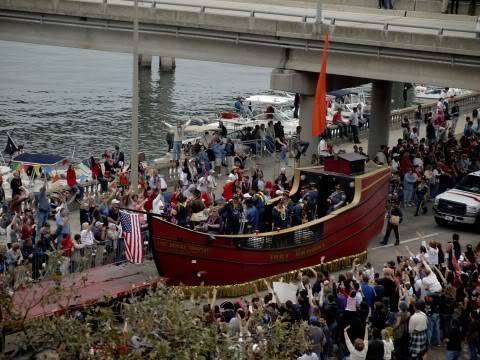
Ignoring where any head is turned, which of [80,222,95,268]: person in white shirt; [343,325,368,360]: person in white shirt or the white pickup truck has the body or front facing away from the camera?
[343,325,368,360]: person in white shirt

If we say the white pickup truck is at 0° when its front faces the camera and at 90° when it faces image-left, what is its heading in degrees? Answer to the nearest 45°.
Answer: approximately 45°

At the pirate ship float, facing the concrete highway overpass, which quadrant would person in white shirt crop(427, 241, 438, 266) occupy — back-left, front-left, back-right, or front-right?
back-right

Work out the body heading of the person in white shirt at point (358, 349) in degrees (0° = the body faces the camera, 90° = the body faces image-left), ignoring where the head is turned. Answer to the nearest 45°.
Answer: approximately 180°

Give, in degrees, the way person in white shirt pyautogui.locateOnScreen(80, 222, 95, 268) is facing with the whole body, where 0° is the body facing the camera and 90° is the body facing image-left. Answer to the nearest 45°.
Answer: approximately 315°

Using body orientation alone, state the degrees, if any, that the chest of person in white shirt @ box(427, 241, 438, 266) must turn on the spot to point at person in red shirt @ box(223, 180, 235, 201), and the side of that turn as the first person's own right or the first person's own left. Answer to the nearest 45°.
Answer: approximately 45° to the first person's own left

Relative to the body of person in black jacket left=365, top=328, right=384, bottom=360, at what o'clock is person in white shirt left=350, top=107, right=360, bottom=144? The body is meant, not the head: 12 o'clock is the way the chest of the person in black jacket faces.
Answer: The person in white shirt is roughly at 12 o'clock from the person in black jacket.

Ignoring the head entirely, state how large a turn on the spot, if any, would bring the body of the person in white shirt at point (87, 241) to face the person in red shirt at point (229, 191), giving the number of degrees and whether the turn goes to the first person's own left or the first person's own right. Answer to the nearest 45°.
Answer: approximately 90° to the first person's own left

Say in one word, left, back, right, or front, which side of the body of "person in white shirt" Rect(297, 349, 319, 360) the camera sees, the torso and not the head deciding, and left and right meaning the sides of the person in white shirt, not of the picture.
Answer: back

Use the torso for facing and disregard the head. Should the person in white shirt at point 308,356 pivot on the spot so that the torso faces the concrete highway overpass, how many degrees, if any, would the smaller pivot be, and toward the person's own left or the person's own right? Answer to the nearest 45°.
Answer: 0° — they already face it

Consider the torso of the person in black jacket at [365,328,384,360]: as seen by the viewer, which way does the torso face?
away from the camera

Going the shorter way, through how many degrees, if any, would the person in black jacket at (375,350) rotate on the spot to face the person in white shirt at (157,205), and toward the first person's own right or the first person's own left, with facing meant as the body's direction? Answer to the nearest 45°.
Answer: approximately 45° to the first person's own left
